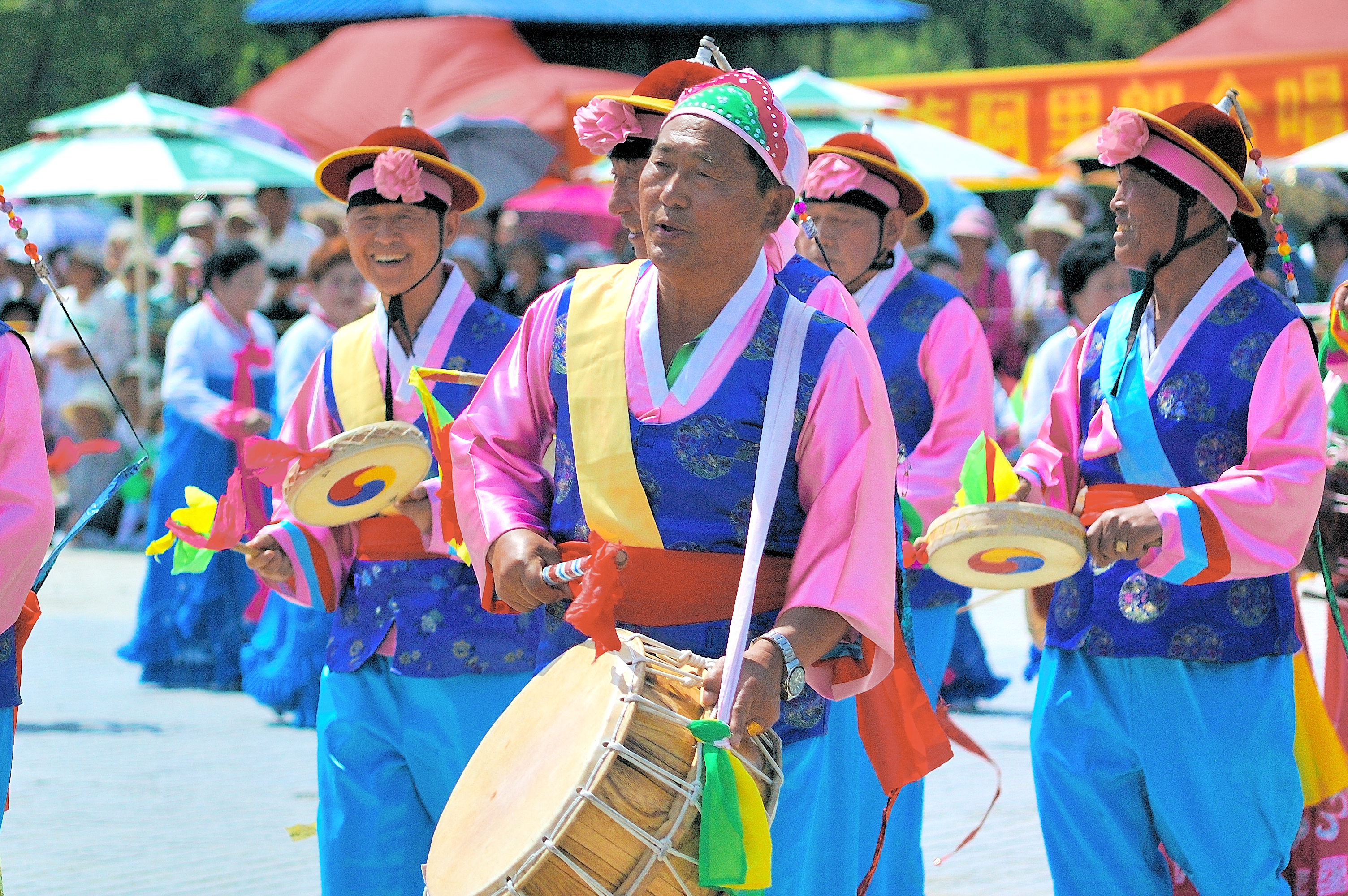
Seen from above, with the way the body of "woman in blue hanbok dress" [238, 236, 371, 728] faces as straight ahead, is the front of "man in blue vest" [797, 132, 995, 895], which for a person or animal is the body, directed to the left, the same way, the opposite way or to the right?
to the right

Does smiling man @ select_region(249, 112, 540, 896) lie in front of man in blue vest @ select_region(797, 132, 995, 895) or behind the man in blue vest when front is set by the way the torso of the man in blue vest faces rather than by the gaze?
in front

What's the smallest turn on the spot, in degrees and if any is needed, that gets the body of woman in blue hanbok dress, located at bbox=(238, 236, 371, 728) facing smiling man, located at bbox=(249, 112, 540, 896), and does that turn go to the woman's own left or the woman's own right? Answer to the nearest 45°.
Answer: approximately 45° to the woman's own right

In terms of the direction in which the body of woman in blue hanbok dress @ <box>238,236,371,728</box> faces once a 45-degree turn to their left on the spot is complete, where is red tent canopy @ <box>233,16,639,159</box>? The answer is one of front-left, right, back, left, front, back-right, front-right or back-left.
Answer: left

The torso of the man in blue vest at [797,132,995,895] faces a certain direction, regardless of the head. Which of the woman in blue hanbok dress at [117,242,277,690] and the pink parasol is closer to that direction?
the woman in blue hanbok dress

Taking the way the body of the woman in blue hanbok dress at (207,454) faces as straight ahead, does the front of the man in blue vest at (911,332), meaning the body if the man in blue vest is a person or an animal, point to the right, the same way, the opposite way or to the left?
to the right

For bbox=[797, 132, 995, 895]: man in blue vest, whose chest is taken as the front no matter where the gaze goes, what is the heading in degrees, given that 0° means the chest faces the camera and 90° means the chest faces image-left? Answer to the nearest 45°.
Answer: approximately 45°

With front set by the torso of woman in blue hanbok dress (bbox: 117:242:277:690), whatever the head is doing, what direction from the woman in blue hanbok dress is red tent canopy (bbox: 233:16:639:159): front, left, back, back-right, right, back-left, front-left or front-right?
back-left
